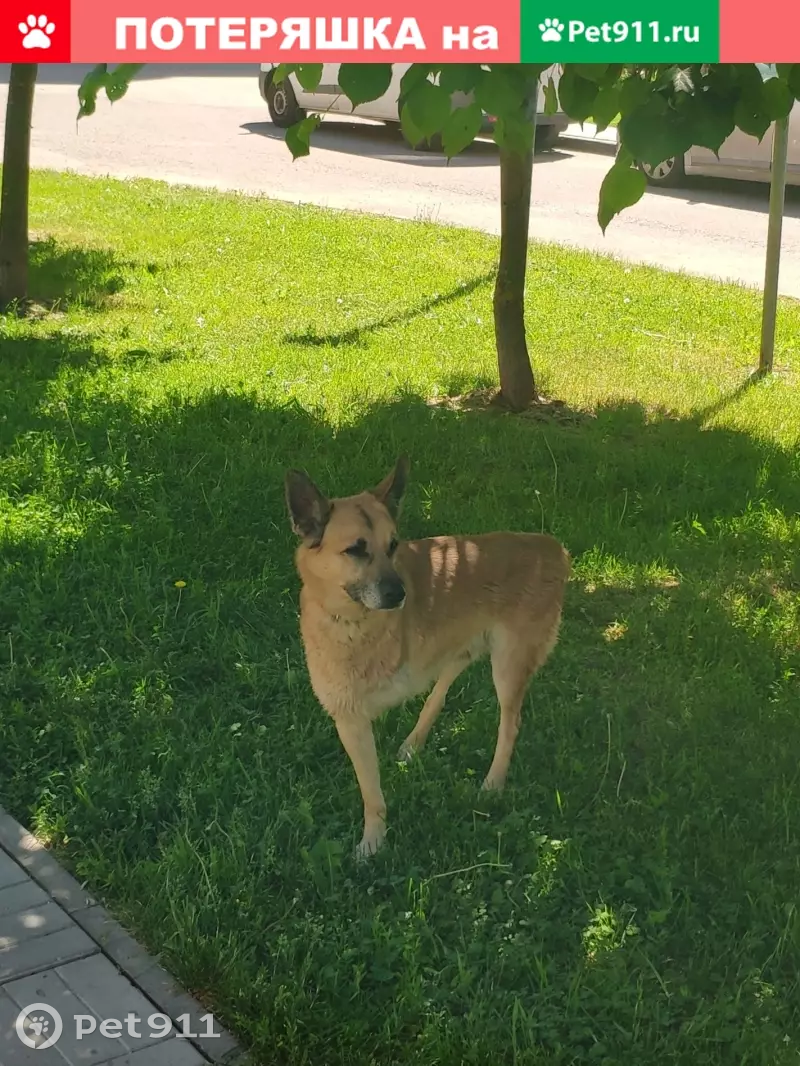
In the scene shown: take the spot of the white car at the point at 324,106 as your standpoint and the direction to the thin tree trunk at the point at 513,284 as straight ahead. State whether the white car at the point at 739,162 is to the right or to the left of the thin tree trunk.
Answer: left

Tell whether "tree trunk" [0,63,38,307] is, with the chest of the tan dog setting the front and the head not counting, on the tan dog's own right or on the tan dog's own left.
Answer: on the tan dog's own right

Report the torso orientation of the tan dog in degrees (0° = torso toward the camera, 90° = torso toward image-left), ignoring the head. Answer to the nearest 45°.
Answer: approximately 45°

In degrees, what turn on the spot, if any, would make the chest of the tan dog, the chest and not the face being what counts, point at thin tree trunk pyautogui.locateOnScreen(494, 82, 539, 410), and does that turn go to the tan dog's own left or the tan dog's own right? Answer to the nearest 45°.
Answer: approximately 135° to the tan dog's own right

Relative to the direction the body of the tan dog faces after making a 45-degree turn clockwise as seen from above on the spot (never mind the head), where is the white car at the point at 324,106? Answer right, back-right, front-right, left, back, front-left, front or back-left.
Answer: right

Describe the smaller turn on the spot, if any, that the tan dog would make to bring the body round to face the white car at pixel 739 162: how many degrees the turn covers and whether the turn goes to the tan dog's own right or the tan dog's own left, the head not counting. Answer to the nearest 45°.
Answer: approximately 135° to the tan dog's own right
